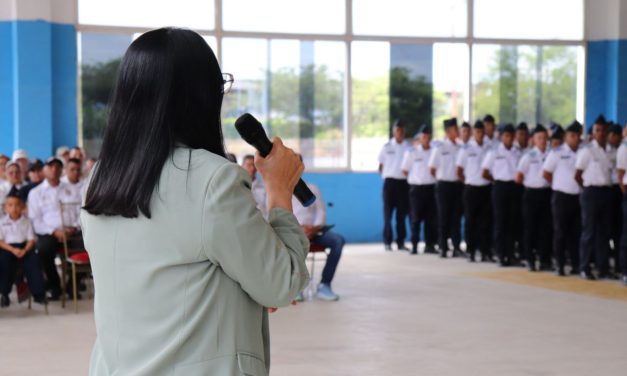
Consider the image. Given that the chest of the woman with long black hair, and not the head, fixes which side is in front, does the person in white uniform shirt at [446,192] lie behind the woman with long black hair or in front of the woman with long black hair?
in front

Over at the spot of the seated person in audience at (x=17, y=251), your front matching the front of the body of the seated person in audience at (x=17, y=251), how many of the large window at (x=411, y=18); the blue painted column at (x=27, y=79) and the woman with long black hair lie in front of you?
1

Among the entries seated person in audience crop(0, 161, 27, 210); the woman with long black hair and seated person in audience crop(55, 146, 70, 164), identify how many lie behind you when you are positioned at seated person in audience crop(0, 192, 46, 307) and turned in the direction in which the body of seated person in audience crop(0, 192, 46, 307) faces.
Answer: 2

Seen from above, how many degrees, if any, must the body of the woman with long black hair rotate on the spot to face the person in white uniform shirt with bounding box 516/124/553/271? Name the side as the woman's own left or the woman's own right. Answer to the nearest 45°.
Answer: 0° — they already face them

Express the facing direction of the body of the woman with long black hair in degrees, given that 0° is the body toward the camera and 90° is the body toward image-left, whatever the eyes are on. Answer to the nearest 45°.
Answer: approximately 225°

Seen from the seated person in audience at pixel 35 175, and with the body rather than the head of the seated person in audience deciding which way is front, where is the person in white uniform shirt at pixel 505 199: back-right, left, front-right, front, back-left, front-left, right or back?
front-left

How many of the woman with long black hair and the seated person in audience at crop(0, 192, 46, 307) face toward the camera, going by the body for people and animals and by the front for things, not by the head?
1

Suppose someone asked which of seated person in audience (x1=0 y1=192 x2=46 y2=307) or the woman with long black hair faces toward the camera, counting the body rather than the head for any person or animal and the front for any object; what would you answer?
the seated person in audience

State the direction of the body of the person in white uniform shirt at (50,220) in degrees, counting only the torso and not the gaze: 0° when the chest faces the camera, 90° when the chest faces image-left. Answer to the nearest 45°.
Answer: approximately 315°

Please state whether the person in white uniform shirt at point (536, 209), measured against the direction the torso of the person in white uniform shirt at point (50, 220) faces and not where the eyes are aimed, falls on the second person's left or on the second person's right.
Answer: on the second person's left

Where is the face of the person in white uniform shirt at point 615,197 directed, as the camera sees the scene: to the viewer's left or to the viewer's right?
to the viewer's left

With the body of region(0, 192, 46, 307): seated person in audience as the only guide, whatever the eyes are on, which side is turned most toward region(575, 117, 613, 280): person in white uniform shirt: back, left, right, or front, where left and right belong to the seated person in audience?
left

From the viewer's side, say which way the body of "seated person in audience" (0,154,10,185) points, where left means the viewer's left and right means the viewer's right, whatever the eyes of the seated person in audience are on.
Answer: facing the viewer and to the right of the viewer

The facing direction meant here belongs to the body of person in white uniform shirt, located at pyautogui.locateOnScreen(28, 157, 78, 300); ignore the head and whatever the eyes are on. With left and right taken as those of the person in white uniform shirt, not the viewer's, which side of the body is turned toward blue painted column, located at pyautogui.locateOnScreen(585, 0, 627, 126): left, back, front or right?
left

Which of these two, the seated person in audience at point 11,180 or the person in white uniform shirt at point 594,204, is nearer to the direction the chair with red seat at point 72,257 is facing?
the person in white uniform shirt

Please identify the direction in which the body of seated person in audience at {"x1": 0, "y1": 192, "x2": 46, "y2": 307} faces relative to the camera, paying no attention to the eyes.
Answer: toward the camera

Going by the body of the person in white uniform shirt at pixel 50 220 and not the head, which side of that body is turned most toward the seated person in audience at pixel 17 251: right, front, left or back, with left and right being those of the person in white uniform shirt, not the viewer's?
right

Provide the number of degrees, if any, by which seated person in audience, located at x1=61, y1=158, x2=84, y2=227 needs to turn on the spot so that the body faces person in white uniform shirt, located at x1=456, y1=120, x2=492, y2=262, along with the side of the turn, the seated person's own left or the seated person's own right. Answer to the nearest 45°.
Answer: approximately 45° to the seated person's own left

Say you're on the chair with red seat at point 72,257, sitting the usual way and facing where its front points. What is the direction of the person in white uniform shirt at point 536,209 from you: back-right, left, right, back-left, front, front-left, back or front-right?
front-left
